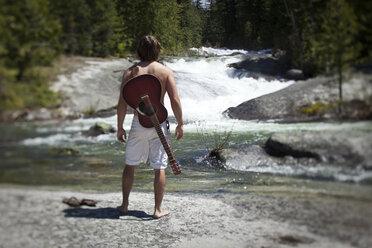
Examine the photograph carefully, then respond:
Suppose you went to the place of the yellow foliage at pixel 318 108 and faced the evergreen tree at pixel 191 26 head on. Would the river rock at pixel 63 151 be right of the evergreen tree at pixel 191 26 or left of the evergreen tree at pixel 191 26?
left

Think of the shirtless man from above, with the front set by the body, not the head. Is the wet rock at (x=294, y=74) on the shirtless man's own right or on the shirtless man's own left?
on the shirtless man's own right

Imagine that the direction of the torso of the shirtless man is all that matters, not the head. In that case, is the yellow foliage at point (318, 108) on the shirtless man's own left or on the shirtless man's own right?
on the shirtless man's own right

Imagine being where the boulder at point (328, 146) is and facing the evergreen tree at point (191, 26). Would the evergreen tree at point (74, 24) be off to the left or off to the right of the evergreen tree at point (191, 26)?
left

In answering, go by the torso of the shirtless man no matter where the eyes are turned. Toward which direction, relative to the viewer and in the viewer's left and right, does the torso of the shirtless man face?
facing away from the viewer

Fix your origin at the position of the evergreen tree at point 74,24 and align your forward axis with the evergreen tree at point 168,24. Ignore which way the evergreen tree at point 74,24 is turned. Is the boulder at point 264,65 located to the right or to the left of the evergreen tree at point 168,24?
right
